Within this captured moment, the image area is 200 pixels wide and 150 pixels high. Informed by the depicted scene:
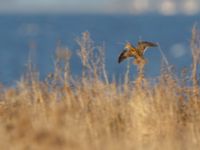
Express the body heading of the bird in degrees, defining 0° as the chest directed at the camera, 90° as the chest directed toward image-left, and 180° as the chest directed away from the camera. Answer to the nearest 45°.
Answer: approximately 135°
